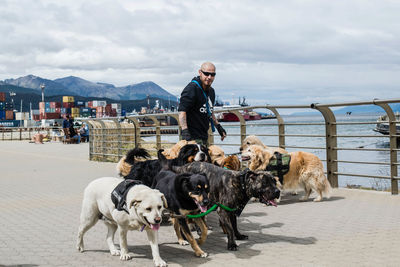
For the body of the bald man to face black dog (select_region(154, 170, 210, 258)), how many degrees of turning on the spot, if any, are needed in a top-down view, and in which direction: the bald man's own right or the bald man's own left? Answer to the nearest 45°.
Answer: approximately 45° to the bald man's own right

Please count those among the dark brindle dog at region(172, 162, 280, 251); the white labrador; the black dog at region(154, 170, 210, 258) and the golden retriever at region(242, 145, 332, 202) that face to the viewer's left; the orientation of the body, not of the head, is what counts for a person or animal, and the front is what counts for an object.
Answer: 1

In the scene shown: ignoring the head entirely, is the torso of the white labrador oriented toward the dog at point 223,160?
no

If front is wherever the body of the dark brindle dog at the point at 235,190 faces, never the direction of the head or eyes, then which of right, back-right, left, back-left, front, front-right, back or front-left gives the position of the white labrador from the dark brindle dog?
right

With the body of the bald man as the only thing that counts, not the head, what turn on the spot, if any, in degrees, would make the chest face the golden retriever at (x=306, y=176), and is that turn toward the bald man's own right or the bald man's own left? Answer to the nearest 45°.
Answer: approximately 90° to the bald man's own left

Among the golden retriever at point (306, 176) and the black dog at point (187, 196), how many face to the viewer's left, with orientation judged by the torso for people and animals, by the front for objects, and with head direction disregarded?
1

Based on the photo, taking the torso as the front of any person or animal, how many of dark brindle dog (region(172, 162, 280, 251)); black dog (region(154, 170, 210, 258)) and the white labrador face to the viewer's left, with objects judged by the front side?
0

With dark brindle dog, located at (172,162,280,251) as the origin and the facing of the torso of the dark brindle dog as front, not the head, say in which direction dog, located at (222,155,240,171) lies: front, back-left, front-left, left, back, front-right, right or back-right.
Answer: back-left

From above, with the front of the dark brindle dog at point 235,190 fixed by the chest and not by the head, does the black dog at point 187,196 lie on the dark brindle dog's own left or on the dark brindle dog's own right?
on the dark brindle dog's own right

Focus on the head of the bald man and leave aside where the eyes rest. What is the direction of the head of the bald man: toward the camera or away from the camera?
toward the camera

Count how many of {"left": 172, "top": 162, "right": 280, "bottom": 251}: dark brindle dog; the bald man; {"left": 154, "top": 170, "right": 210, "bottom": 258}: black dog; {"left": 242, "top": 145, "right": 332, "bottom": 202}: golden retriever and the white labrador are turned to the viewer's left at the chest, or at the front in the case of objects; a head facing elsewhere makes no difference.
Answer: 1

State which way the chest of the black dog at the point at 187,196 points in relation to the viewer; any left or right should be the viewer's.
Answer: facing the viewer and to the right of the viewer

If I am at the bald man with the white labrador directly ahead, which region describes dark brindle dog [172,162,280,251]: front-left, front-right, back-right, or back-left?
front-left

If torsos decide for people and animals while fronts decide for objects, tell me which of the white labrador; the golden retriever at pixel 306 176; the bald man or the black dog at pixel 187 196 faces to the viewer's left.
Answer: the golden retriever

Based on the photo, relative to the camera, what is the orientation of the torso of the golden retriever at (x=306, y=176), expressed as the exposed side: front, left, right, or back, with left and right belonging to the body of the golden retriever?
left

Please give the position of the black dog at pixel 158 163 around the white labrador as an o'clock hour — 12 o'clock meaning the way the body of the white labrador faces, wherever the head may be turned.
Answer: The black dog is roughly at 8 o'clock from the white labrador.

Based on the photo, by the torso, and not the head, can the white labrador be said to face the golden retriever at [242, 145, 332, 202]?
no

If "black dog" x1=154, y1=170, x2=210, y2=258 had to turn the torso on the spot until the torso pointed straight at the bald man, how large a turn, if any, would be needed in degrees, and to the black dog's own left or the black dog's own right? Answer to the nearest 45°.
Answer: approximately 135° to the black dog's own left

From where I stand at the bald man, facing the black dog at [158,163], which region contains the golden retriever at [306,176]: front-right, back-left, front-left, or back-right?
back-left
